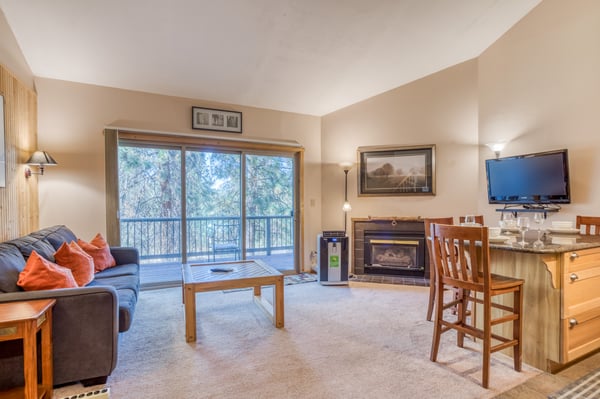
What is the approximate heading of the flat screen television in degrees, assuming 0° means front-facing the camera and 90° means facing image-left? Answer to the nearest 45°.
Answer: approximately 45°

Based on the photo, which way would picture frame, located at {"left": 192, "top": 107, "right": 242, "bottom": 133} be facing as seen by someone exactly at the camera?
facing the viewer and to the right of the viewer

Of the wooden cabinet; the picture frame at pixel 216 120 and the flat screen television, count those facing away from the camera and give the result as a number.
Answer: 0

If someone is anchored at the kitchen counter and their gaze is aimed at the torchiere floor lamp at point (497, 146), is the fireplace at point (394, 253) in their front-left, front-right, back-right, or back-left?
front-left

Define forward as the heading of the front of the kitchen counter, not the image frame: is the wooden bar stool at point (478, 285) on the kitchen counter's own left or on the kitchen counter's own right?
on the kitchen counter's own right

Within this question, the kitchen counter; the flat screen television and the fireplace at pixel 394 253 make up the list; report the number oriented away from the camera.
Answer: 0

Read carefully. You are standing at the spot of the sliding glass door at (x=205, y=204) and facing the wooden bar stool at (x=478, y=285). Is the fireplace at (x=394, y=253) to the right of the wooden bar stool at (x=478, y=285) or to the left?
left

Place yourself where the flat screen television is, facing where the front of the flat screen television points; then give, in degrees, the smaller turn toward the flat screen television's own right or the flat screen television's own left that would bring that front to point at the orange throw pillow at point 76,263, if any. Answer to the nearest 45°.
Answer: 0° — it already faces it

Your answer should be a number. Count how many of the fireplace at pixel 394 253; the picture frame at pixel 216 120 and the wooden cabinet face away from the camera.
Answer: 0

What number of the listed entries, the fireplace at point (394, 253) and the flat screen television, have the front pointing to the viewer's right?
0

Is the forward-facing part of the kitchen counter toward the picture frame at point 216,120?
no

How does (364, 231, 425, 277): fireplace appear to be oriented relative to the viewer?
toward the camera
